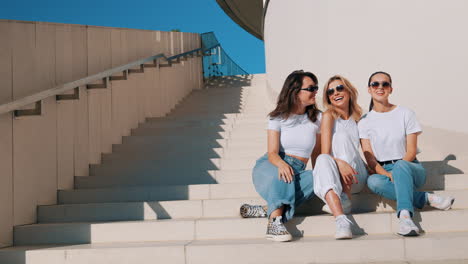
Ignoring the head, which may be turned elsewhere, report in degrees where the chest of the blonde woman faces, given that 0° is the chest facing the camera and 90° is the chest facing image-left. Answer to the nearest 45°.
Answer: approximately 0°

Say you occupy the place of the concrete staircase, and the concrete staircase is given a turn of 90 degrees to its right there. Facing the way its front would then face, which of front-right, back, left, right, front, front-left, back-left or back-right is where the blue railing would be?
right

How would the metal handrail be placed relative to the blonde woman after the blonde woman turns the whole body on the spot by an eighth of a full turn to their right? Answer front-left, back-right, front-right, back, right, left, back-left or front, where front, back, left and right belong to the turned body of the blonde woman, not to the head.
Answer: front-right

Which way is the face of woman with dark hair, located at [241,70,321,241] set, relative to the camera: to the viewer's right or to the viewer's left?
to the viewer's right

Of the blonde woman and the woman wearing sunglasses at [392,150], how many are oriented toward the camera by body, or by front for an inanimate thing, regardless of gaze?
2

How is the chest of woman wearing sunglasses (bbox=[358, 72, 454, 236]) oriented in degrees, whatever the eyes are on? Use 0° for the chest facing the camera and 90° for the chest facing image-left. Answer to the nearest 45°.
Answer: approximately 0°
